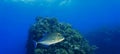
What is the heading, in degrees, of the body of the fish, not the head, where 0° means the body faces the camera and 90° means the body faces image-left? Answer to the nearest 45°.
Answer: approximately 270°

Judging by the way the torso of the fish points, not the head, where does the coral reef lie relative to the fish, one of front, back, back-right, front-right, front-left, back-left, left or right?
left
